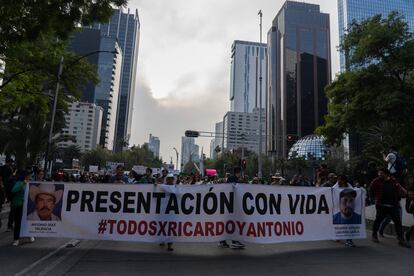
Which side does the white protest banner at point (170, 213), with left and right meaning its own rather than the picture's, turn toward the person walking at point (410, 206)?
left

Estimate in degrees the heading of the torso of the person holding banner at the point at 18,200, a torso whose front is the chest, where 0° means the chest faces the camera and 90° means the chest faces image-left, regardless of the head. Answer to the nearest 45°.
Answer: approximately 315°

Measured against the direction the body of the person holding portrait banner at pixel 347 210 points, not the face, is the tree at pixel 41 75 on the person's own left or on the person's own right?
on the person's own right

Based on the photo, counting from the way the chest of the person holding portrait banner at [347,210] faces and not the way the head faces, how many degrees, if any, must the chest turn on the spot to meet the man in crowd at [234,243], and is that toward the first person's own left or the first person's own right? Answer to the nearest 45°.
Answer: approximately 45° to the first person's own right

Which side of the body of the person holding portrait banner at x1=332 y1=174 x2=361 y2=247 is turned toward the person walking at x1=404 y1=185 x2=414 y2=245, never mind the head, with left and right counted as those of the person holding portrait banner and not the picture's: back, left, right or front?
left

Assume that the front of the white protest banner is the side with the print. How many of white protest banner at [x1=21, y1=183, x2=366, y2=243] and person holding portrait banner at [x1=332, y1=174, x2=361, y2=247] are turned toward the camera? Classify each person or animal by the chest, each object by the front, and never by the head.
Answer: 2

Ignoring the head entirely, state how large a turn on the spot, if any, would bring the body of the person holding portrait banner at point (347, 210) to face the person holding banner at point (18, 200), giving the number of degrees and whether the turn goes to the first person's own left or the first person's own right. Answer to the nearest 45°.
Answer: approximately 45° to the first person's own right

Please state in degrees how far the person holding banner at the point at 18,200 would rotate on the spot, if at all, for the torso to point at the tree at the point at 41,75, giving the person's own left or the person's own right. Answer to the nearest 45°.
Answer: approximately 135° to the person's own left
